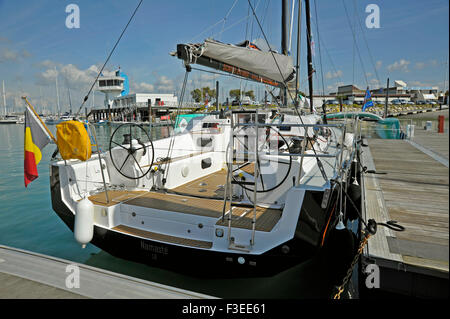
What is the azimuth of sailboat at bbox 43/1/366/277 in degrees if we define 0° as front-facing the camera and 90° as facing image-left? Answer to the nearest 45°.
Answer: approximately 225°

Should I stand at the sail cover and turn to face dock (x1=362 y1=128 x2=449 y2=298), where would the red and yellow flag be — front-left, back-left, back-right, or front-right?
back-right

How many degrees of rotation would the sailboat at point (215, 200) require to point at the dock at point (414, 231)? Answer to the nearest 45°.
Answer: approximately 90° to its right
